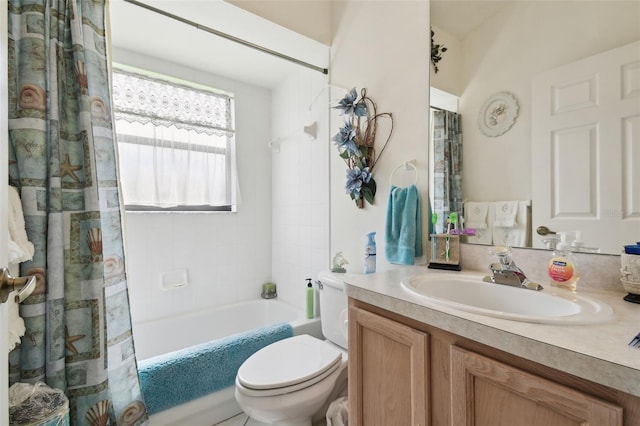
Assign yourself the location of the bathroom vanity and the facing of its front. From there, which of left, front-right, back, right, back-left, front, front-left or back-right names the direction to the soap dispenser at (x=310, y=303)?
right

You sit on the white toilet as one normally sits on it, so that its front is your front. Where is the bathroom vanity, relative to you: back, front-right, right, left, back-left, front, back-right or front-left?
left

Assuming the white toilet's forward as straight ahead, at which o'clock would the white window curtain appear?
The white window curtain is roughly at 3 o'clock from the white toilet.

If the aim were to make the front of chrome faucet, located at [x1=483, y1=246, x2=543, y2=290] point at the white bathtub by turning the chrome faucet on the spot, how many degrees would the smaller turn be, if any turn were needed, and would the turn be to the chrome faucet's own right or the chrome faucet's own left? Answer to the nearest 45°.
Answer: approximately 45° to the chrome faucet's own right

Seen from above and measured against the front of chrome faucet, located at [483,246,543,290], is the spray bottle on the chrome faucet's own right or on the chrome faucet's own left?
on the chrome faucet's own right

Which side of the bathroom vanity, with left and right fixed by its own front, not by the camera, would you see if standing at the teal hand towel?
right

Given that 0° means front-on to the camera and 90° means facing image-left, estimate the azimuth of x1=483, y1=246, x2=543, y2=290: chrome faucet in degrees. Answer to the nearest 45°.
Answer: approximately 45°

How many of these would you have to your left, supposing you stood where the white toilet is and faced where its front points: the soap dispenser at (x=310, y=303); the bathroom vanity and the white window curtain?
1
